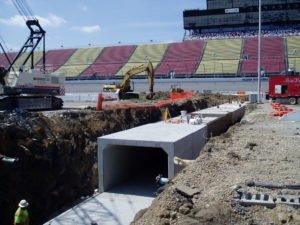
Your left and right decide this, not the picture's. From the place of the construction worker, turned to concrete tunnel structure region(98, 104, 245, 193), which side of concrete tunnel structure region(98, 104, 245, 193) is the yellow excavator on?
left

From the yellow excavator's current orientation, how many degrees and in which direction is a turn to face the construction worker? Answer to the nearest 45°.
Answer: approximately 90° to its right

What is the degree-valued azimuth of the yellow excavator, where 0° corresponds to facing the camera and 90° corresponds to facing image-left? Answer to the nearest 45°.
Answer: approximately 270°

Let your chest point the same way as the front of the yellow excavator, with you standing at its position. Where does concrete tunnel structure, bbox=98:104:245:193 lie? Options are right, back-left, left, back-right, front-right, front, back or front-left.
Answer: right
